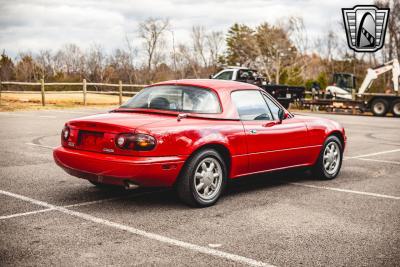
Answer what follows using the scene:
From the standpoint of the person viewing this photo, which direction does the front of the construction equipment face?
facing to the right of the viewer

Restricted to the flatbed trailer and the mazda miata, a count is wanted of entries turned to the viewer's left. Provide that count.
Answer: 1

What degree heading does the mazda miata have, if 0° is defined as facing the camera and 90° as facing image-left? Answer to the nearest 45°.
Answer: approximately 225°

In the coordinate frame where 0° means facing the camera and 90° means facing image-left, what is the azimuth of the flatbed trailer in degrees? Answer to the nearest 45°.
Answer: approximately 90°

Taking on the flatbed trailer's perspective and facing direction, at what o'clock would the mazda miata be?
The mazda miata is roughly at 9 o'clock from the flatbed trailer.

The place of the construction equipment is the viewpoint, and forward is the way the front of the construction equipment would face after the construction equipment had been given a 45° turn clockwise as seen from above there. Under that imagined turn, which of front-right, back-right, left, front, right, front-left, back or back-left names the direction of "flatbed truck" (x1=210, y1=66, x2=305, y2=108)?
right

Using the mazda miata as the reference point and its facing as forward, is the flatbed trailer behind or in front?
in front

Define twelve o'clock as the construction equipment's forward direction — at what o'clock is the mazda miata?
The mazda miata is roughly at 3 o'clock from the construction equipment.
